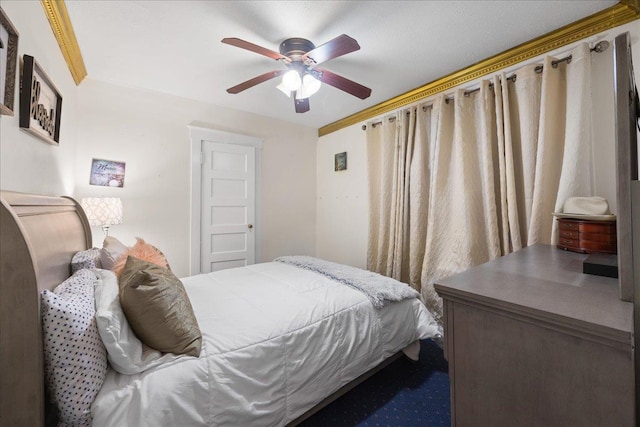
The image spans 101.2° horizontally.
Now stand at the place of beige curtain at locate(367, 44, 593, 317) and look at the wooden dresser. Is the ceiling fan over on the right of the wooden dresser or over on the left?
right

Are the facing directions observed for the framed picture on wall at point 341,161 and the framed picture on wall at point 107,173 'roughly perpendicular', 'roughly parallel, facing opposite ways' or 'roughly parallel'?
roughly perpendicular

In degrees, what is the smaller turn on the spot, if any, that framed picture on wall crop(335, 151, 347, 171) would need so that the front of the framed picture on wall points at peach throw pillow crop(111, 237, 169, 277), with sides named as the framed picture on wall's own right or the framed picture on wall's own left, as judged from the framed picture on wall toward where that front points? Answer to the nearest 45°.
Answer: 0° — it already faces it

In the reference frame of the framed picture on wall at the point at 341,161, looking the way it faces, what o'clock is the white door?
The white door is roughly at 1 o'clock from the framed picture on wall.

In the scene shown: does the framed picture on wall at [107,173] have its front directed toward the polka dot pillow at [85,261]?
yes

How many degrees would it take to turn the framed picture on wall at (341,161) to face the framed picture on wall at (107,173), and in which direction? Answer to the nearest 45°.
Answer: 0° — it already faces it

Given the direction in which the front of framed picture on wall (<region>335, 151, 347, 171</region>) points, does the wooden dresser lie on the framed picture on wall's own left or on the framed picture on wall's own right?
on the framed picture on wall's own left

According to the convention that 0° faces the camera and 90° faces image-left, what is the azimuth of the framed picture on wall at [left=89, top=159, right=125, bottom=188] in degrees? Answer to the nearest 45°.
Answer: approximately 0°

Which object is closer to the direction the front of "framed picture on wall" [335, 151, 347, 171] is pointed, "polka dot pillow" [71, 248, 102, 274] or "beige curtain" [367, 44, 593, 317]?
the polka dot pillow
